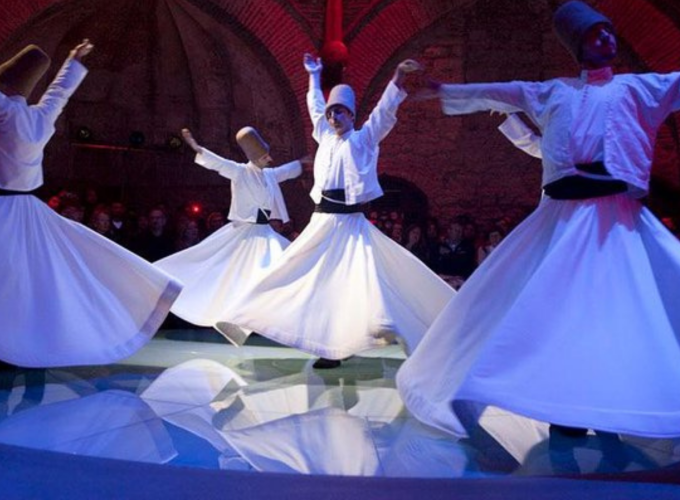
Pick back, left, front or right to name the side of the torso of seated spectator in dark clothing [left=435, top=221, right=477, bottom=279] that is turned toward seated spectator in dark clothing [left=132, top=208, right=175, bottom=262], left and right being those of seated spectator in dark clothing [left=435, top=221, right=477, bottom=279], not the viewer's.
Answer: right

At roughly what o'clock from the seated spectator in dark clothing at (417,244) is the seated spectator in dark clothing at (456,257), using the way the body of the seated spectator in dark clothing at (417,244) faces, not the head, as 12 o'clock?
the seated spectator in dark clothing at (456,257) is roughly at 10 o'clock from the seated spectator in dark clothing at (417,244).

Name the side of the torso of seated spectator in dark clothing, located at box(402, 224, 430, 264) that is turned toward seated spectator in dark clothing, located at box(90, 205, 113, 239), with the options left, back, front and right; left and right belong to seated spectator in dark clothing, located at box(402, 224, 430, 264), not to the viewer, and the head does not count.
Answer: right

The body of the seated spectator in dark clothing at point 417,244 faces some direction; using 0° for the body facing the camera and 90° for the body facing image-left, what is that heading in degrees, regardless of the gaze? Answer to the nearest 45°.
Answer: approximately 0°

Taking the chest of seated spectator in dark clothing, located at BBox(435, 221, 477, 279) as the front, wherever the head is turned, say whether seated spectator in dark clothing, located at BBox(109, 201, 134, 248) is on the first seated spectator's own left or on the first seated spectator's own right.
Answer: on the first seated spectator's own right

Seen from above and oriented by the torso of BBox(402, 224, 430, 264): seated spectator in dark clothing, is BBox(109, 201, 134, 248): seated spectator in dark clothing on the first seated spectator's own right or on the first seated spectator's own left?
on the first seated spectator's own right

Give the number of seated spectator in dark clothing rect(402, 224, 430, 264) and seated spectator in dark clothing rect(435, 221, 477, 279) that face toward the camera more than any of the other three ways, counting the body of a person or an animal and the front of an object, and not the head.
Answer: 2

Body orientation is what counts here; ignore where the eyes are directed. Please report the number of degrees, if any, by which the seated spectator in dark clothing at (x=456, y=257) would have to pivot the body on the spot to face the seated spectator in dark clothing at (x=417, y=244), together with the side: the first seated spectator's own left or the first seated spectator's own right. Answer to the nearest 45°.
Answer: approximately 135° to the first seated spectator's own right
